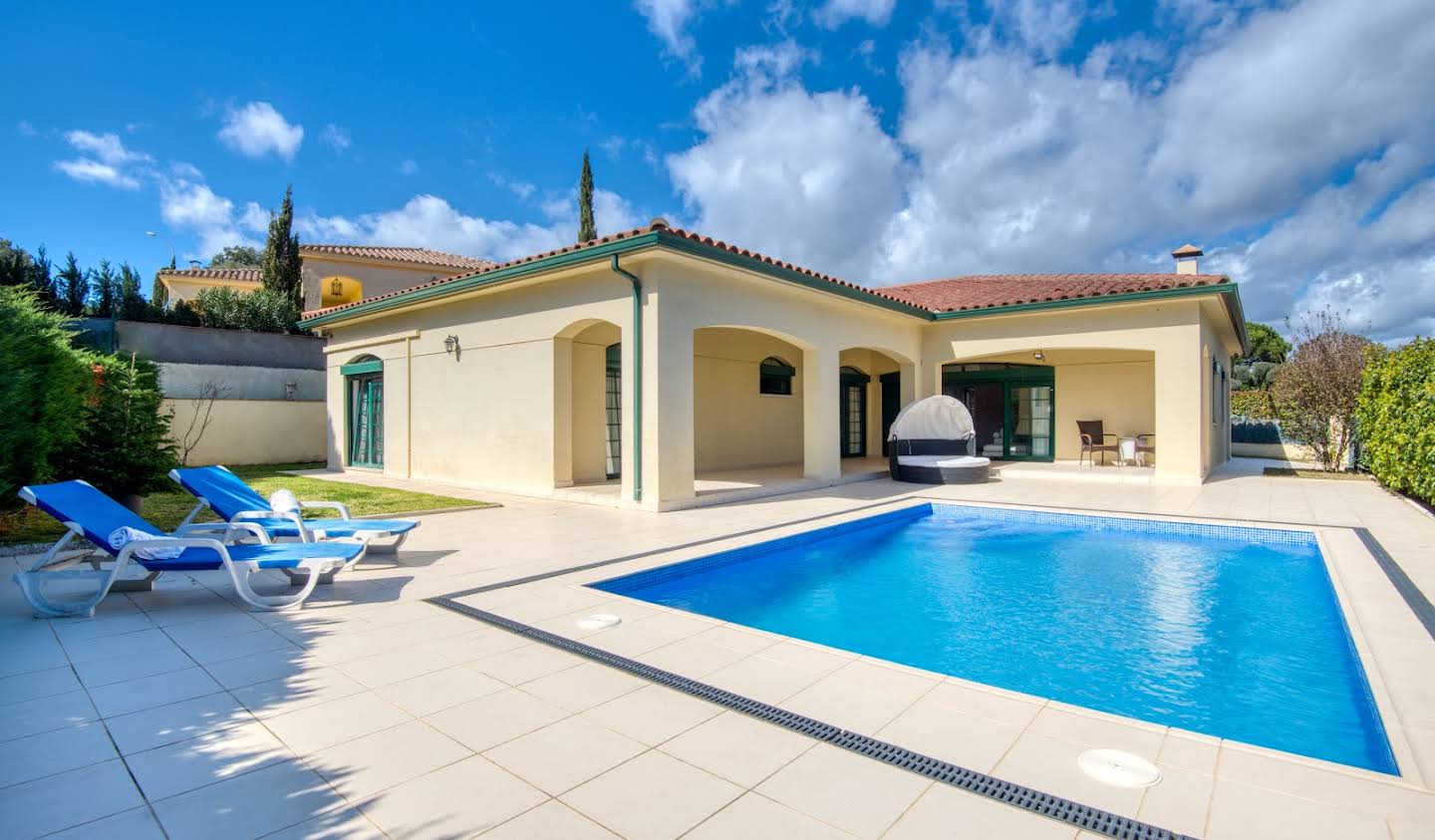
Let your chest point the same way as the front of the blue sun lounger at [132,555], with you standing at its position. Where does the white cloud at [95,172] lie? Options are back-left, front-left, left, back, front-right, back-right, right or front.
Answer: left

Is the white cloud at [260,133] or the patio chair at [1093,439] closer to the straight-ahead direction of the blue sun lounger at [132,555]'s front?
the patio chair

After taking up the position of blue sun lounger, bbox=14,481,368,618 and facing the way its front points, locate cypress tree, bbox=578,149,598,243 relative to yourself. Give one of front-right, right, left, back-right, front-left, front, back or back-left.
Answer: front-left

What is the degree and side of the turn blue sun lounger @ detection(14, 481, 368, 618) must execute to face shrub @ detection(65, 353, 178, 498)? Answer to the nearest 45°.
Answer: approximately 90° to its left

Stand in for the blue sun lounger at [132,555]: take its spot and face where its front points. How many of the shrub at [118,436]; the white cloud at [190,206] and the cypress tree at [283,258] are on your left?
3

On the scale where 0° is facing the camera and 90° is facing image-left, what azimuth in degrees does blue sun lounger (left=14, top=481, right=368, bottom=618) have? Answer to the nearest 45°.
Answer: approximately 270°

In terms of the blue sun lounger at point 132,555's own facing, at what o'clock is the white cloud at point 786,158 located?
The white cloud is roughly at 9 o'clock from the blue sun lounger.

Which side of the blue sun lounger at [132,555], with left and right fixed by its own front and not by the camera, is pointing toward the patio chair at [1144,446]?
front

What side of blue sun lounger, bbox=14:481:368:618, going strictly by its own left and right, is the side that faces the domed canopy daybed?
front

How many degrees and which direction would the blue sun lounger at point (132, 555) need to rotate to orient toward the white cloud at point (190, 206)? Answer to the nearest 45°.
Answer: approximately 90° to its left
